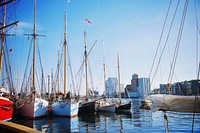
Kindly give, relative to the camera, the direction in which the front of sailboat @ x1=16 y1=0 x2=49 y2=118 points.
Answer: facing the viewer

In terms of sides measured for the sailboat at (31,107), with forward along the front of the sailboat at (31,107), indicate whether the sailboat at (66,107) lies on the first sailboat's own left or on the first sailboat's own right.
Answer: on the first sailboat's own left

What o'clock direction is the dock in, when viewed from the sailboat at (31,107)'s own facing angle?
The dock is roughly at 12 o'clock from the sailboat.

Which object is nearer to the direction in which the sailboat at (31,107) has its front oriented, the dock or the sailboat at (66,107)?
the dock
